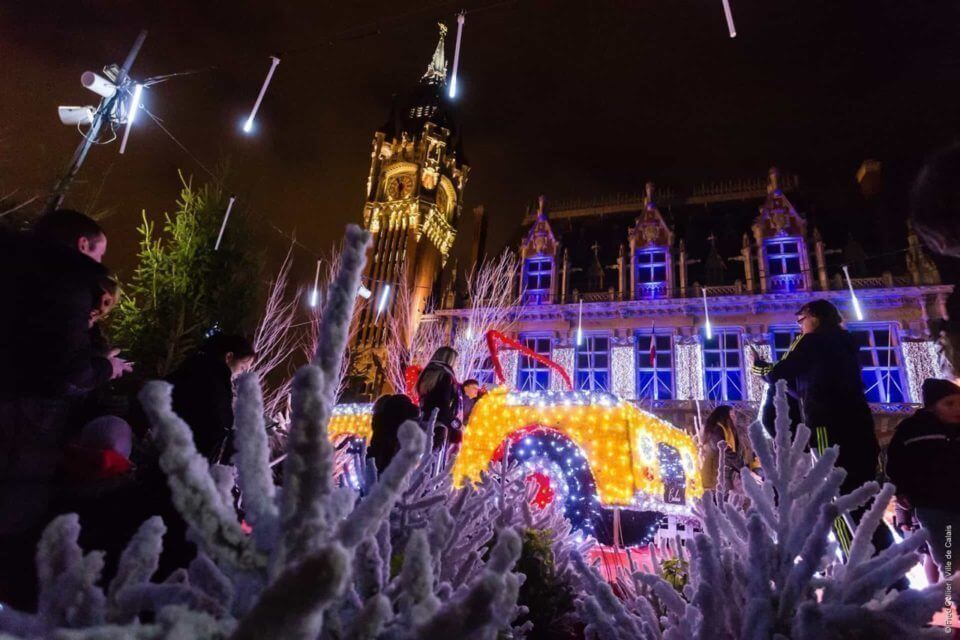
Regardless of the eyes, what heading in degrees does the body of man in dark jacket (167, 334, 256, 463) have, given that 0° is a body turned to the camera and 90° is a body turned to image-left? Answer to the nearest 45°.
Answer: approximately 270°

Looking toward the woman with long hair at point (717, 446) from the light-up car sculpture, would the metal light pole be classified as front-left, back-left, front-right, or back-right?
back-right

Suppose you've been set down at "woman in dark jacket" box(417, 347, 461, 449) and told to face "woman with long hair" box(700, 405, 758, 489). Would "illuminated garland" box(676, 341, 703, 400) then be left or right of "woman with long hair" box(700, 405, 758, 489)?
left

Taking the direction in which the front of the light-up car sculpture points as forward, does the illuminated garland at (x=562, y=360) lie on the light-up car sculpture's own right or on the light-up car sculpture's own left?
on the light-up car sculpture's own left

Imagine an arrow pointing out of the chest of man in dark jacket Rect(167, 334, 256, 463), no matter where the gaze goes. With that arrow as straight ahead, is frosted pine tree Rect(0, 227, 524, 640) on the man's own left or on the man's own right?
on the man's own right

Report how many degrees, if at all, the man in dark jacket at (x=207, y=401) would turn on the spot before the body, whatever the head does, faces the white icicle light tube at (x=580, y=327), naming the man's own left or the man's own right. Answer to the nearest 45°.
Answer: approximately 45° to the man's own left
